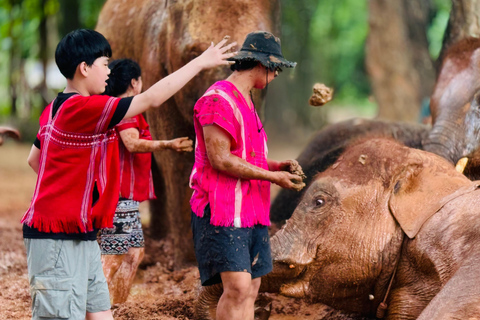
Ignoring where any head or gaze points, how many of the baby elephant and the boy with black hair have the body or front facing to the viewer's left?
1

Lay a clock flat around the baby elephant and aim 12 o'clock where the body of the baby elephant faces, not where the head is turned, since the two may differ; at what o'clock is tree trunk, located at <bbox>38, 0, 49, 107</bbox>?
The tree trunk is roughly at 2 o'clock from the baby elephant.

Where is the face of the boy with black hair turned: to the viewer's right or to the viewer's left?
to the viewer's right

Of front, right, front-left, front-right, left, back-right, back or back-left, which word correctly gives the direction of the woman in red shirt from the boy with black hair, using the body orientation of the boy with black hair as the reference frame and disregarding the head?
front-left

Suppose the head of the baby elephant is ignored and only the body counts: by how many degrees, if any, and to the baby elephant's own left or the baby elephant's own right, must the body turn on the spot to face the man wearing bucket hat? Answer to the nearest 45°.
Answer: approximately 45° to the baby elephant's own left

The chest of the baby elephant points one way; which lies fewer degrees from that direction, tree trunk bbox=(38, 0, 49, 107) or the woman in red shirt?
the woman in red shirt

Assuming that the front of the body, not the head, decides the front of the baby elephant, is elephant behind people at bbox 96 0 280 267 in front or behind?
in front

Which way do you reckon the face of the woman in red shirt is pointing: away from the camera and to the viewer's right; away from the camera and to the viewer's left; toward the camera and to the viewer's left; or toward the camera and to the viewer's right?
away from the camera and to the viewer's right

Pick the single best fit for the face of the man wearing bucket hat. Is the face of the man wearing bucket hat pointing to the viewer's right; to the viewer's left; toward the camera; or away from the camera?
to the viewer's right

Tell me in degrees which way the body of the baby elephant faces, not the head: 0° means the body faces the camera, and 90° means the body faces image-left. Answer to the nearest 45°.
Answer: approximately 90°

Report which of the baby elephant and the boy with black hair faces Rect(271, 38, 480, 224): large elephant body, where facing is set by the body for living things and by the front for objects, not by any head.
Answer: the boy with black hair

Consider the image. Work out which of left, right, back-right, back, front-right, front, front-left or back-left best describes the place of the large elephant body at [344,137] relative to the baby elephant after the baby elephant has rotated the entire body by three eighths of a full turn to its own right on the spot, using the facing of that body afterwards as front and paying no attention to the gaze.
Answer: front-left
